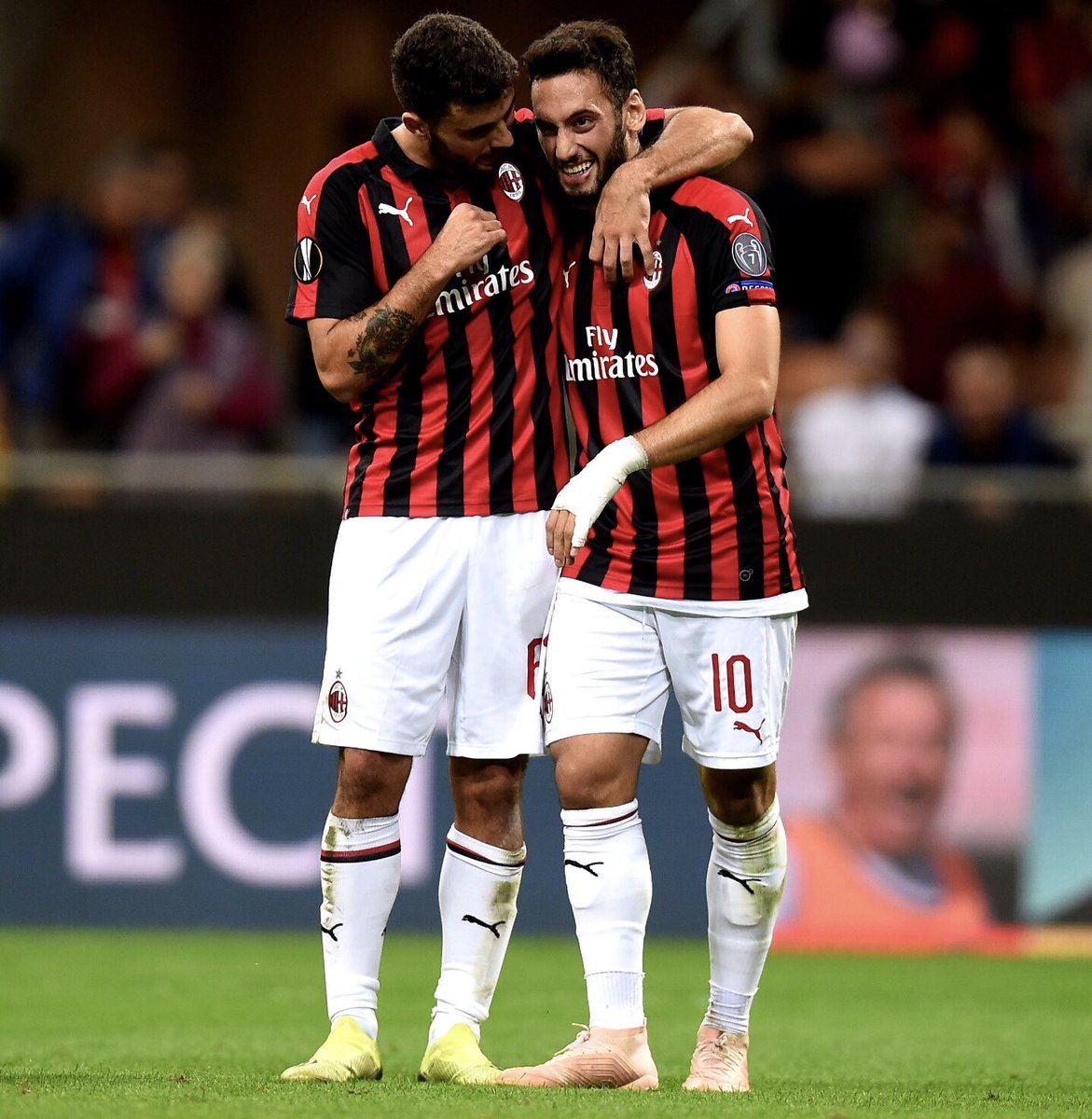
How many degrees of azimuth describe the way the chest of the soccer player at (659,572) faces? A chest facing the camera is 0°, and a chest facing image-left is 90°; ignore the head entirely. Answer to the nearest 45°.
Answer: approximately 45°
